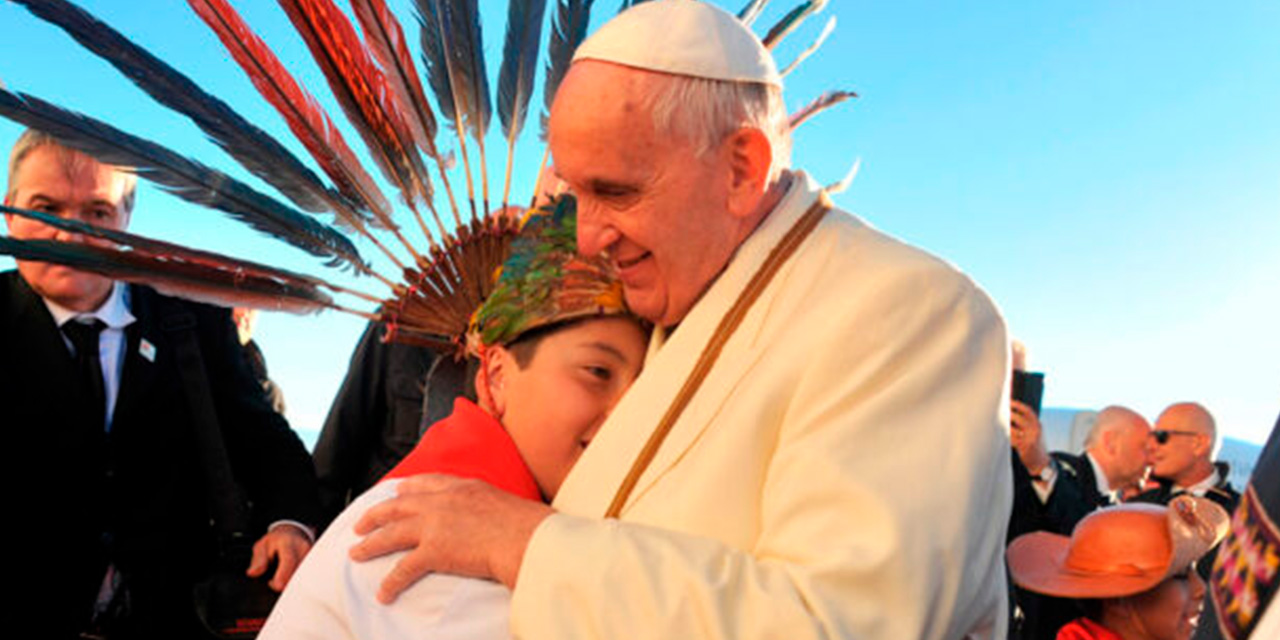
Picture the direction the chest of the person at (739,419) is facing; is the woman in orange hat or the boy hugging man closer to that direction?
the boy hugging man

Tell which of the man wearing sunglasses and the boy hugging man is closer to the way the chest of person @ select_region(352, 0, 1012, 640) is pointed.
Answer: the boy hugging man

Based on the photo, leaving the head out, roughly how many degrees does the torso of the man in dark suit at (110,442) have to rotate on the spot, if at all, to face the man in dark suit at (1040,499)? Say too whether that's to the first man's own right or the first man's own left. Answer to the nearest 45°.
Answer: approximately 90° to the first man's own left

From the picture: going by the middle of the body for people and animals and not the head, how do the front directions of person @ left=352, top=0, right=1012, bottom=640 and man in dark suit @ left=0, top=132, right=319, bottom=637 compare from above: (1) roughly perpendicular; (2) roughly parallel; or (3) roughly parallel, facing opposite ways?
roughly perpendicular

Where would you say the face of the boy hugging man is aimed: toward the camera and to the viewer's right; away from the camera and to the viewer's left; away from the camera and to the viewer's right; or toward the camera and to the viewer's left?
toward the camera and to the viewer's right

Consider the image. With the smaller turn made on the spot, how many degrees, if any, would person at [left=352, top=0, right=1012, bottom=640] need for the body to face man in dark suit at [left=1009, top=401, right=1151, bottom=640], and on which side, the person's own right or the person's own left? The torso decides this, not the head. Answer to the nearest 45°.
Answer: approximately 180°

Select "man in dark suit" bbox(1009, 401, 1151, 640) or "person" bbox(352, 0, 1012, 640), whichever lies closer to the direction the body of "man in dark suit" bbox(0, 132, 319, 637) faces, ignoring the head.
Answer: the person

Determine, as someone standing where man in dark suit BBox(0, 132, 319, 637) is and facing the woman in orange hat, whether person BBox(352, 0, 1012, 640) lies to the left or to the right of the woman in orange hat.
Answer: right

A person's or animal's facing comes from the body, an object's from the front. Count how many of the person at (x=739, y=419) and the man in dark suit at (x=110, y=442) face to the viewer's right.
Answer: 0

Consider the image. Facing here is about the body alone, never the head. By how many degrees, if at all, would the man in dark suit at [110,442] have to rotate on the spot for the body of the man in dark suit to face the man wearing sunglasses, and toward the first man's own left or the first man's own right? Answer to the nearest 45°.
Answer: approximately 90° to the first man's own left

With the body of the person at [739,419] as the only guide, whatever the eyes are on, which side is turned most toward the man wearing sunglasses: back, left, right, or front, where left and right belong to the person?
back

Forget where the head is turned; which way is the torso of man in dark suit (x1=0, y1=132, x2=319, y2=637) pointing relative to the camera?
toward the camera

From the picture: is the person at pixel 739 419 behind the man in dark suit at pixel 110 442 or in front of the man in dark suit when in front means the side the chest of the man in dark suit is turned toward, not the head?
in front

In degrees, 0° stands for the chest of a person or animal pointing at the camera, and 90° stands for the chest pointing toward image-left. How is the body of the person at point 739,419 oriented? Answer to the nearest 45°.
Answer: approximately 45°
